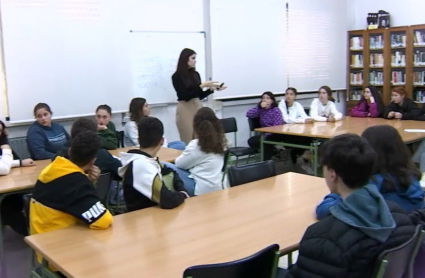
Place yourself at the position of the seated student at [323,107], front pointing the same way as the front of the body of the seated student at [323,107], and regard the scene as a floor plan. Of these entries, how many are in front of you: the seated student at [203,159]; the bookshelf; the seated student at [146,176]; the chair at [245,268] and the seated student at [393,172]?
4

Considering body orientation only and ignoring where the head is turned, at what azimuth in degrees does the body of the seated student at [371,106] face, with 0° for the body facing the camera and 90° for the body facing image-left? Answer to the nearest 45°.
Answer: approximately 45°

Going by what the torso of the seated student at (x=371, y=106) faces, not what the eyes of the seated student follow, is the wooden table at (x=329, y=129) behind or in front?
in front

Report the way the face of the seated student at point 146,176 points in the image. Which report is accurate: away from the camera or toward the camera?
away from the camera

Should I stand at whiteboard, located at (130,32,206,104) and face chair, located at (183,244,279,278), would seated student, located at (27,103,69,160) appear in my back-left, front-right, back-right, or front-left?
front-right

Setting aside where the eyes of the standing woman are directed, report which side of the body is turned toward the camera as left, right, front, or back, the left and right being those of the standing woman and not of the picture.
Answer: right

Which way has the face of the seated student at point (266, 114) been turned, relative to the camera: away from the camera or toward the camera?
toward the camera

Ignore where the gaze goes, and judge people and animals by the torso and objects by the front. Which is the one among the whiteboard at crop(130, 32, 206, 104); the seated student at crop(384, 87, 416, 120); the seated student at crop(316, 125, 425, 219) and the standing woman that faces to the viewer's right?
the standing woman

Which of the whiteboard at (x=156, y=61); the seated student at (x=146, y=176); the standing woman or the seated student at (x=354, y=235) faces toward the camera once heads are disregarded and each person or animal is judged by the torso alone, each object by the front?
the whiteboard

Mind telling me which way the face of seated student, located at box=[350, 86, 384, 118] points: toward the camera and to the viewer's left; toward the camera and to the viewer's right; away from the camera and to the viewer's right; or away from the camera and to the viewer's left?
toward the camera and to the viewer's left

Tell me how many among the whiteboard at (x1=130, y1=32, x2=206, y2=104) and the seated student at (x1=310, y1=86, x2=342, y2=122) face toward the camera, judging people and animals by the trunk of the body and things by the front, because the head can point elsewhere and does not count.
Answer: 2

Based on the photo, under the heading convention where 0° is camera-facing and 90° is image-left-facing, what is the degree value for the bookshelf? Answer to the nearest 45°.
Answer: approximately 45°

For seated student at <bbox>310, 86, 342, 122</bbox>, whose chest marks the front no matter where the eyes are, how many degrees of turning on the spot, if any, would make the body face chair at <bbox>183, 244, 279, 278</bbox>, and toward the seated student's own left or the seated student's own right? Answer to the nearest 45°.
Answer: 0° — they already face it

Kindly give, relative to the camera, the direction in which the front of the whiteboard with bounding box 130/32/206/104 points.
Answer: facing the viewer

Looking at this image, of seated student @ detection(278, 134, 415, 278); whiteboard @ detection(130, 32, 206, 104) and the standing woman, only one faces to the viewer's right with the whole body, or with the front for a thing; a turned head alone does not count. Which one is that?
the standing woman

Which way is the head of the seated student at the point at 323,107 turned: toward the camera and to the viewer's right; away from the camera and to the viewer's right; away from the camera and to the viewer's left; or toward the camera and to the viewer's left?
toward the camera and to the viewer's left

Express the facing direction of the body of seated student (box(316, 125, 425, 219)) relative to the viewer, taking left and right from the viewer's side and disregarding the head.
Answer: facing away from the viewer and to the left of the viewer

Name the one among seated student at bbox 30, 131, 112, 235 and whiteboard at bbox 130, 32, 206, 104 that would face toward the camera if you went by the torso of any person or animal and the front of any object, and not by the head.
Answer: the whiteboard

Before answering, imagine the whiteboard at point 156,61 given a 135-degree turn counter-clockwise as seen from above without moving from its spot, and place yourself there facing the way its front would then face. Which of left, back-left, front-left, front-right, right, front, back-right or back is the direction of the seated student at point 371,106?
front-right

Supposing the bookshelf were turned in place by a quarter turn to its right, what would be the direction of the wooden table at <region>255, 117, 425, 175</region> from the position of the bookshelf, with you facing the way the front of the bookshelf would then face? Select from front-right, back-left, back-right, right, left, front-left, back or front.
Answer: back-left

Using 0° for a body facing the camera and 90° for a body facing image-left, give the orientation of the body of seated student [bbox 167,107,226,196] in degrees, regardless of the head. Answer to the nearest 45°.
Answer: approximately 135°

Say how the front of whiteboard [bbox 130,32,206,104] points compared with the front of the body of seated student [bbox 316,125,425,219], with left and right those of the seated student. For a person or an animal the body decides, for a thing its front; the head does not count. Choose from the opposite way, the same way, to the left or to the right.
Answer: the opposite way
